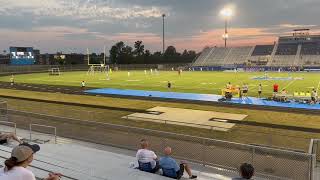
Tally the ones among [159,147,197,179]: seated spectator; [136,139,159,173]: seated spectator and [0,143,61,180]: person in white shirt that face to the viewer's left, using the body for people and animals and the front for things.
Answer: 0

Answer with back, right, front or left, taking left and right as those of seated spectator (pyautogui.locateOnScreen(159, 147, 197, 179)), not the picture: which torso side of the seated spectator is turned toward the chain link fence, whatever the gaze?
front

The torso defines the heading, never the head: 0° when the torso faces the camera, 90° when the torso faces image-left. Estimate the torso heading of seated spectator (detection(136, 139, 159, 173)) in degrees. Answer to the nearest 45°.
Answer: approximately 225°

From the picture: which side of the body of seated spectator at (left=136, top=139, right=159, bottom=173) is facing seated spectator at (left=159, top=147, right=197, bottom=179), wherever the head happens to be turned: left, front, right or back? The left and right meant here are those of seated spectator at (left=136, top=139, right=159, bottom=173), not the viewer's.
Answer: right

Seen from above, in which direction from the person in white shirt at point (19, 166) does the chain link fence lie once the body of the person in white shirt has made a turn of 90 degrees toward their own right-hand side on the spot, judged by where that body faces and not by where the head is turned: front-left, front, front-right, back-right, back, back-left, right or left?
left

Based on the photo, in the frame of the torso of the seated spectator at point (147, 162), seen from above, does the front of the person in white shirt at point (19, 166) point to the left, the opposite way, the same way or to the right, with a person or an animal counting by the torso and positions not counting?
the same way

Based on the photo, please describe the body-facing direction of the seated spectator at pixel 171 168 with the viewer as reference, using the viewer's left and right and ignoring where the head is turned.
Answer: facing away from the viewer and to the right of the viewer

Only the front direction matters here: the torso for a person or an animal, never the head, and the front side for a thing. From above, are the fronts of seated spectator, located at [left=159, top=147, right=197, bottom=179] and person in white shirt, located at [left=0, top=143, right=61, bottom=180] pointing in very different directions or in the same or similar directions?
same or similar directions

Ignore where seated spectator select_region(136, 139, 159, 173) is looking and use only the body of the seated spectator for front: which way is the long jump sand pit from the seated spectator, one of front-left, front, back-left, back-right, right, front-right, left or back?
front-left

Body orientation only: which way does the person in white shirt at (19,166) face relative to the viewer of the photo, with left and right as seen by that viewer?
facing away from the viewer and to the right of the viewer

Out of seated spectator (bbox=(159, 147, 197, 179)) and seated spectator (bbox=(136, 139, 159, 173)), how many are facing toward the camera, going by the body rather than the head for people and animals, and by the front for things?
0

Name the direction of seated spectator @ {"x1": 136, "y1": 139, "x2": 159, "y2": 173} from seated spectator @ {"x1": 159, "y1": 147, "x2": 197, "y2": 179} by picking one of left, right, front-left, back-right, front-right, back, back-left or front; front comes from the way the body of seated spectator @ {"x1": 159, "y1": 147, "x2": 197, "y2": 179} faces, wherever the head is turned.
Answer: left

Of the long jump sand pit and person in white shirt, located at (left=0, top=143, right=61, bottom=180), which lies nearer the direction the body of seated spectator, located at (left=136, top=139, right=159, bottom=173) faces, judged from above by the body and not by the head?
the long jump sand pit

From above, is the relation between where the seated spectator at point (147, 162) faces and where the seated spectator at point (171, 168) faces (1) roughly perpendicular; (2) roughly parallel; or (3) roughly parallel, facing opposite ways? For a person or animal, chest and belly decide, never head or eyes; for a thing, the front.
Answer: roughly parallel
